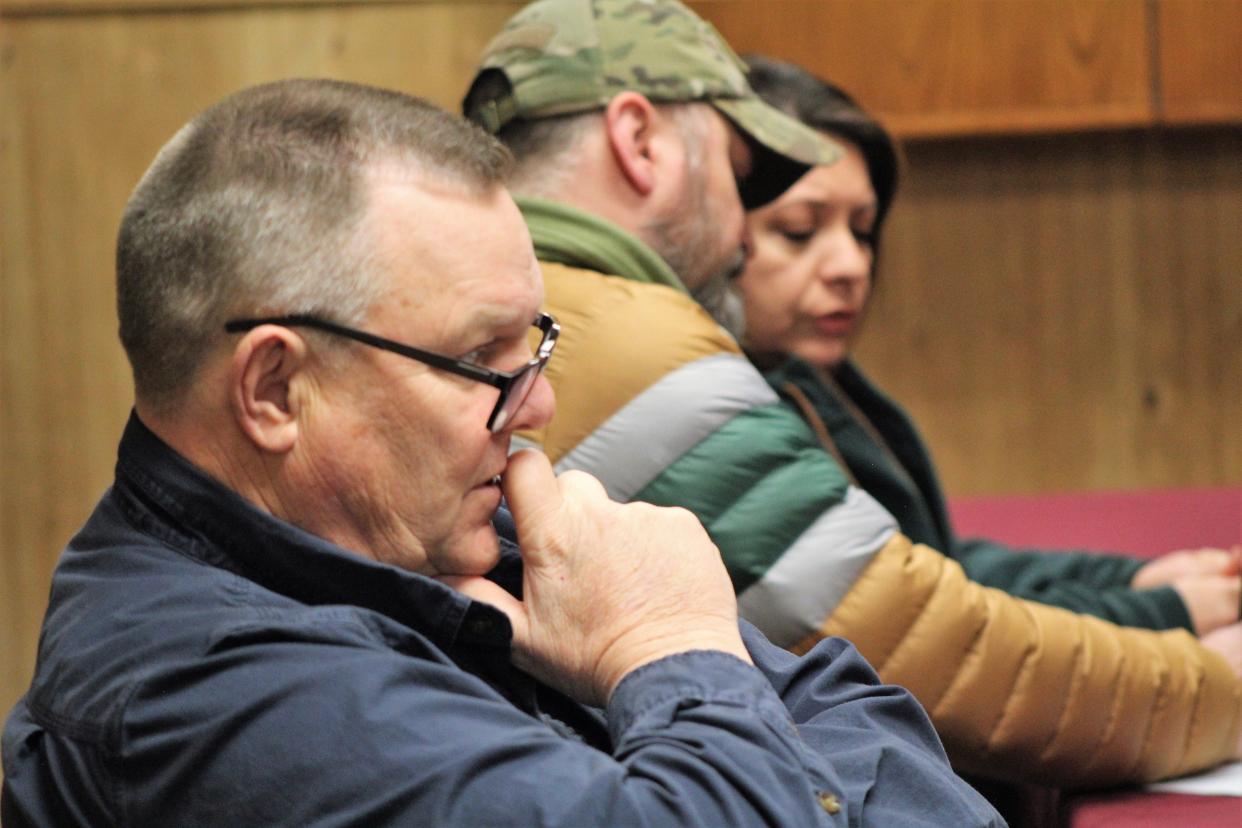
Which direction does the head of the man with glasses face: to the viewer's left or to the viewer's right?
to the viewer's right

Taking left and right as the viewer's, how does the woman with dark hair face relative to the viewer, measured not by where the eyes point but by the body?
facing the viewer and to the right of the viewer

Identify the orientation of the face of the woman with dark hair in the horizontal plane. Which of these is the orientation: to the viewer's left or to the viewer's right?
to the viewer's right

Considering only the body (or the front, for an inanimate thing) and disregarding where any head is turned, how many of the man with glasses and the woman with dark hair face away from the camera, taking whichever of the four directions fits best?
0

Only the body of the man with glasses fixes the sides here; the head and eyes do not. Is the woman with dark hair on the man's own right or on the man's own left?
on the man's own left

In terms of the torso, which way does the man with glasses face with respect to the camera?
to the viewer's right

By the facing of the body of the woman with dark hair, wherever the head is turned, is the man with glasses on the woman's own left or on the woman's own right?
on the woman's own right
